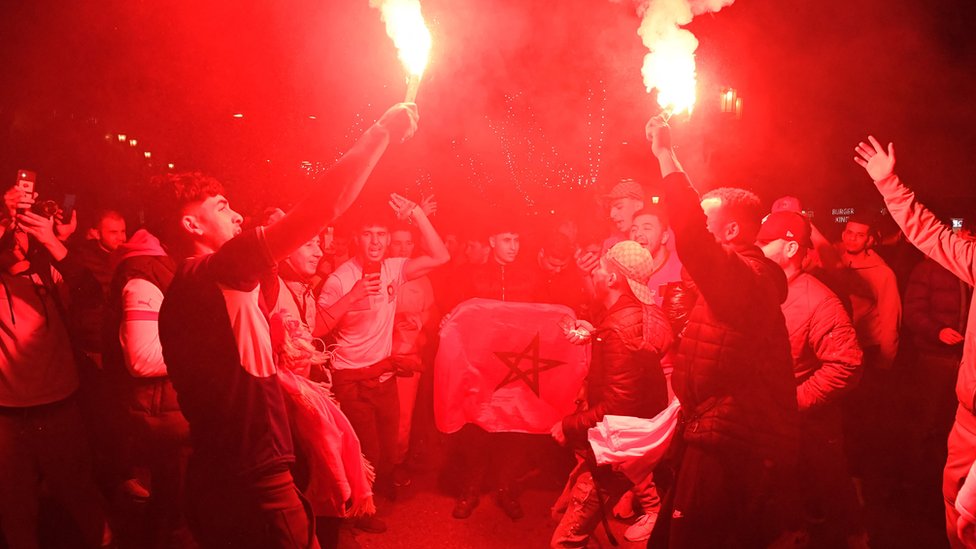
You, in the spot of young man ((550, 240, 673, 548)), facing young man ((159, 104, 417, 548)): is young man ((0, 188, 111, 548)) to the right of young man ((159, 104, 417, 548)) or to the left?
right

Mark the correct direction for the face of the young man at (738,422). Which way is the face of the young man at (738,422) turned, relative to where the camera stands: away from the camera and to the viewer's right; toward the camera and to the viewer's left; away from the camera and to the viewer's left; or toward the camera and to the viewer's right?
away from the camera and to the viewer's left

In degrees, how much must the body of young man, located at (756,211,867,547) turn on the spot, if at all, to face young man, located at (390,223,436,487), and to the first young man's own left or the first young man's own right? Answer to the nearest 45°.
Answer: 0° — they already face them

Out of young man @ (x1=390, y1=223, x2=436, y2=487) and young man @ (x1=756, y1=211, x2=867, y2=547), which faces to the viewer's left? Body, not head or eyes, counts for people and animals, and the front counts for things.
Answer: young man @ (x1=756, y1=211, x2=867, y2=547)

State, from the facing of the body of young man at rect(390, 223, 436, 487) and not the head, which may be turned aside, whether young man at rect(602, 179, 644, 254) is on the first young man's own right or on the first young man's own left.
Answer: on the first young man's own left

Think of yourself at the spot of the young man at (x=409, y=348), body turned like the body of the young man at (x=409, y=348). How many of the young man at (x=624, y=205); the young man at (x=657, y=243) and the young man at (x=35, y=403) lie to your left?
2

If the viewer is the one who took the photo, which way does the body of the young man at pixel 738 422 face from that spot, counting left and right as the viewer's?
facing to the left of the viewer

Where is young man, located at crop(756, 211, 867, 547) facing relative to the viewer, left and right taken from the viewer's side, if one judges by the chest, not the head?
facing to the left of the viewer
